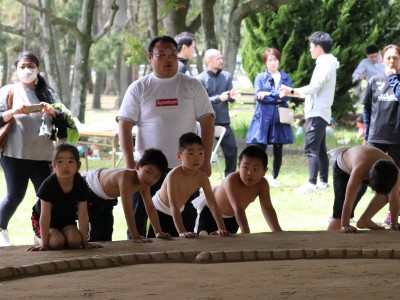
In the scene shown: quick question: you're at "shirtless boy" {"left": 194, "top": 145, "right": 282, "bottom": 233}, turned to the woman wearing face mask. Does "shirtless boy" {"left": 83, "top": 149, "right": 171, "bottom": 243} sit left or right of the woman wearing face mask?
left

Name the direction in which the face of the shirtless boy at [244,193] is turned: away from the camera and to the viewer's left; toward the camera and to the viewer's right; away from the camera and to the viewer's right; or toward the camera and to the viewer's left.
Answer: toward the camera and to the viewer's left

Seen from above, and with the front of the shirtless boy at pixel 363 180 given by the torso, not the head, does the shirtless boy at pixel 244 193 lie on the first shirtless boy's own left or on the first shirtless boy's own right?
on the first shirtless boy's own right

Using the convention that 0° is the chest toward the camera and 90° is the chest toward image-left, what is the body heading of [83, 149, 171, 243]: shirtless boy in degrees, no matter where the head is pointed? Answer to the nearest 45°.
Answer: approximately 315°

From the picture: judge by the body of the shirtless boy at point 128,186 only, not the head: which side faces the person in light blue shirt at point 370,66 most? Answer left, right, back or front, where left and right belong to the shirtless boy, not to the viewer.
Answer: left
